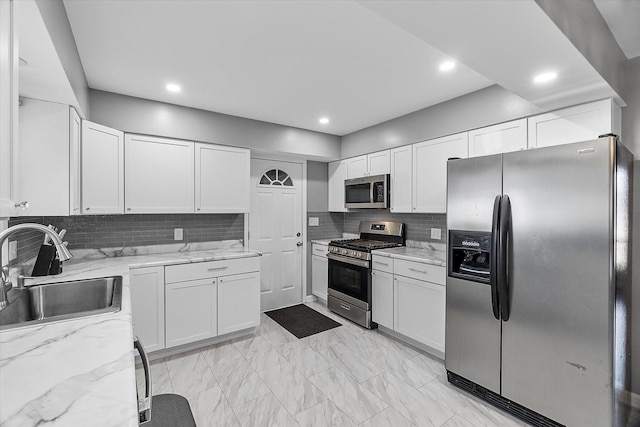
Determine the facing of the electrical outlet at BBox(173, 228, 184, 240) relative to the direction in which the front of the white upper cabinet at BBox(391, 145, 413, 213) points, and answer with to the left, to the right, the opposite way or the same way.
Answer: to the left

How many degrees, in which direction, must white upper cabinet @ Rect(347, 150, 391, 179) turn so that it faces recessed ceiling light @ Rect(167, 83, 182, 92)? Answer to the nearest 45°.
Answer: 0° — it already faces it

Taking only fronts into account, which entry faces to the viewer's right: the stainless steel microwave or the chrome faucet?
the chrome faucet

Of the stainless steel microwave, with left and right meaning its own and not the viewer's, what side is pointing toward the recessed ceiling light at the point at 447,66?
left

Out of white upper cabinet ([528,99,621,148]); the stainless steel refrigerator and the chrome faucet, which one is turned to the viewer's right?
the chrome faucet

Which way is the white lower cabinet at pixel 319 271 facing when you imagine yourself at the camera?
facing the viewer and to the left of the viewer

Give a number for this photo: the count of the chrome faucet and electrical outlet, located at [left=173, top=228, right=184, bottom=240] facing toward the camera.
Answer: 1

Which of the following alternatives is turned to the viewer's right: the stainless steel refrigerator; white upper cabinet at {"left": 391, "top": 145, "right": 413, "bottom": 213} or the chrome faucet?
the chrome faucet

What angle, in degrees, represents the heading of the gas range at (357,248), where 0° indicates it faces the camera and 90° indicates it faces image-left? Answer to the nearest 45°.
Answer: approximately 45°

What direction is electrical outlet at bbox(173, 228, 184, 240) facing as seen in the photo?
toward the camera

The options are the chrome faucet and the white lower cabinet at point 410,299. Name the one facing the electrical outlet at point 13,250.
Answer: the white lower cabinet

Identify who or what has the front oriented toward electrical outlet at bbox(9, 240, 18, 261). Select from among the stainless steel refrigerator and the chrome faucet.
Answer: the stainless steel refrigerator

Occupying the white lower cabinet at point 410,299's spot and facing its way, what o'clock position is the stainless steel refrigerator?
The stainless steel refrigerator is roughly at 9 o'clock from the white lower cabinet.

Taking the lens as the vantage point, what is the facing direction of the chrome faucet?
facing to the right of the viewer
